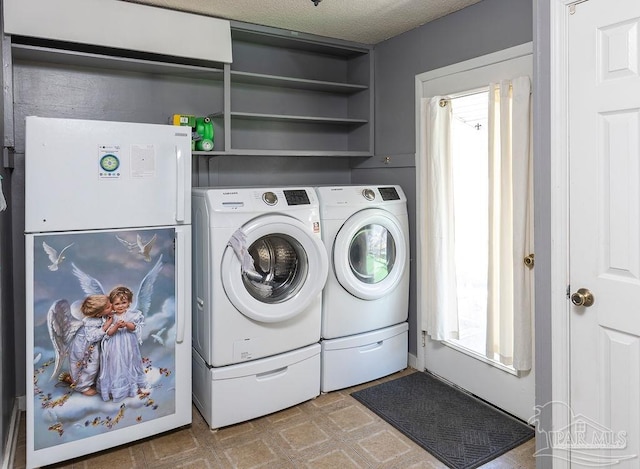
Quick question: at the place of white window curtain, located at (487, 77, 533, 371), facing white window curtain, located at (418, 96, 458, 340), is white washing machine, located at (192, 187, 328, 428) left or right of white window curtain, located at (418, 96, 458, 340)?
left

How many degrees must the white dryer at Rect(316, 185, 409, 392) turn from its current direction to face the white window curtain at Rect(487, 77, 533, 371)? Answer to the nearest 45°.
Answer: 0° — it already faces it

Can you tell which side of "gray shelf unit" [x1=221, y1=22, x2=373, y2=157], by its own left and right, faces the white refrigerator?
right

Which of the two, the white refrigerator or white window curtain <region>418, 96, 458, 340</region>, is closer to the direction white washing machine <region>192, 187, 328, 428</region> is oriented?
the white window curtain

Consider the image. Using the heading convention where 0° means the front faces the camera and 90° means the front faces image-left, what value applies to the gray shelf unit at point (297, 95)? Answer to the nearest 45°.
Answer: approximately 315°

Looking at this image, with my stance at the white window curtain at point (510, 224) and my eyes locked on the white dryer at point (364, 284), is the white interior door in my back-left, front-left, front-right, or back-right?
back-left

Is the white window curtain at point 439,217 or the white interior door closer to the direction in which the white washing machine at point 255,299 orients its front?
the white interior door
